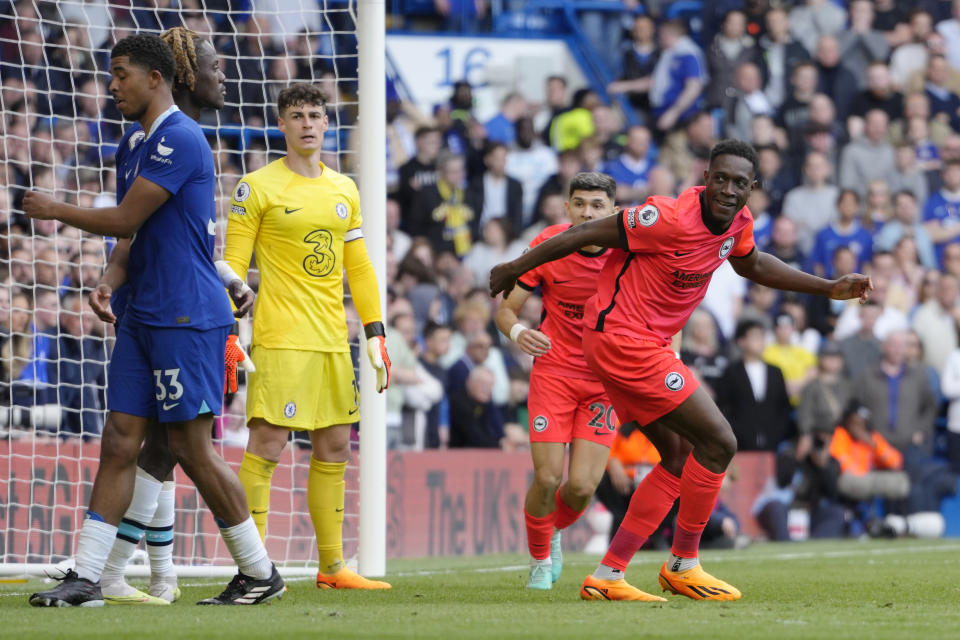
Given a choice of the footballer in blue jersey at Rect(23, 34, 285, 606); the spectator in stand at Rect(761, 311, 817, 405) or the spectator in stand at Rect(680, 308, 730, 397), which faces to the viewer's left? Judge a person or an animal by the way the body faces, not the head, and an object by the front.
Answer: the footballer in blue jersey

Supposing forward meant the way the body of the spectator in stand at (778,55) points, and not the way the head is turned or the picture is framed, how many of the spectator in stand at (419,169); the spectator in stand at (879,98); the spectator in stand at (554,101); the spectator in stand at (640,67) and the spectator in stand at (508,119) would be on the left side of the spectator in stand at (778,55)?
1

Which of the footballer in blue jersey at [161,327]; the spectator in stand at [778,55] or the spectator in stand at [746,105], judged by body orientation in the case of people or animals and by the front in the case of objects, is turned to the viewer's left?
the footballer in blue jersey

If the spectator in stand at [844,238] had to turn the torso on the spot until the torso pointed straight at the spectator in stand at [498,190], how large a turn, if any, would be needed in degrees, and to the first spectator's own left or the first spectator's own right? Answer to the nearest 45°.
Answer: approximately 45° to the first spectator's own right

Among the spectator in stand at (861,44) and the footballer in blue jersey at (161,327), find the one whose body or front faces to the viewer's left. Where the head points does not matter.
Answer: the footballer in blue jersey

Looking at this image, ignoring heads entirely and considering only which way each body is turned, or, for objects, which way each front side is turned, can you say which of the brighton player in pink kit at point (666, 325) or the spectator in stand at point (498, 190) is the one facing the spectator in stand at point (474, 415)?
the spectator in stand at point (498, 190)

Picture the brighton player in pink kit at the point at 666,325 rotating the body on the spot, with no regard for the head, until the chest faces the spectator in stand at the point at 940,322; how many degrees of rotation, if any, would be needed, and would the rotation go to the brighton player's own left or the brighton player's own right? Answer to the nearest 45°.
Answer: approximately 135° to the brighton player's own left

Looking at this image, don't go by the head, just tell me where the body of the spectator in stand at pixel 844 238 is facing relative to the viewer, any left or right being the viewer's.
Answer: facing the viewer

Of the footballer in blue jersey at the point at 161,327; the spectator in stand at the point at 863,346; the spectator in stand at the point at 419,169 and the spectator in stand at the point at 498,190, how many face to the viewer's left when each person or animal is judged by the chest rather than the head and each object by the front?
1

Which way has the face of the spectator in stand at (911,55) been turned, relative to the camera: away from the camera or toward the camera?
toward the camera

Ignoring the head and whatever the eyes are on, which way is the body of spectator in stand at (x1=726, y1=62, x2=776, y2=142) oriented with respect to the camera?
toward the camera

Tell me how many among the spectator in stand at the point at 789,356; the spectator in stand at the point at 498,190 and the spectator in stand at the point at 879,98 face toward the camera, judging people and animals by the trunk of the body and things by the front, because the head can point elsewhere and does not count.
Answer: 3

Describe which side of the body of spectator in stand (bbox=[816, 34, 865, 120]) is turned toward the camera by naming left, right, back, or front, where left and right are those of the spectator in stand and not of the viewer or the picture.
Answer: front

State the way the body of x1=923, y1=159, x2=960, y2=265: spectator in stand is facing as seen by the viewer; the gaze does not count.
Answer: toward the camera
